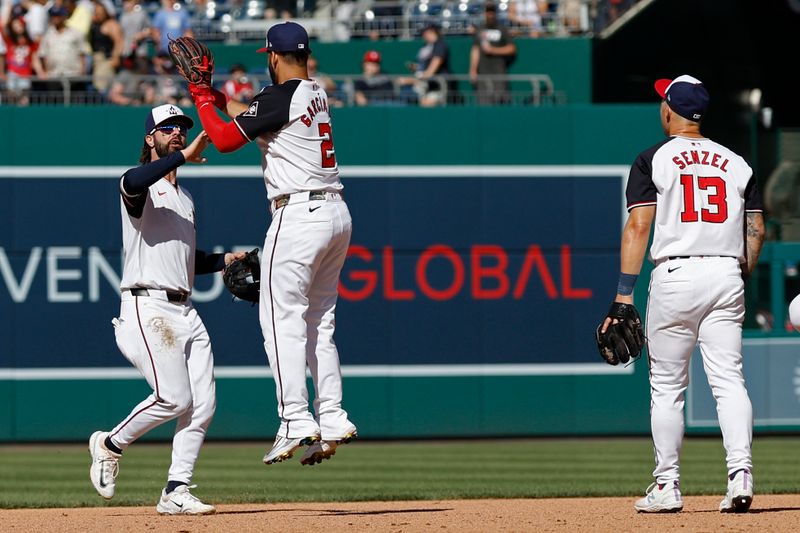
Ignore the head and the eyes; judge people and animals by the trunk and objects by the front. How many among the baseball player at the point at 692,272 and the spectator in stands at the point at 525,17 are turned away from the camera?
1

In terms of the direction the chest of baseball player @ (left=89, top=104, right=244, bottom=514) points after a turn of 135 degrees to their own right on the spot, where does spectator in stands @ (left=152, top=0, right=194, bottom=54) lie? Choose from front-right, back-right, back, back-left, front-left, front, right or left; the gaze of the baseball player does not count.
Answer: right

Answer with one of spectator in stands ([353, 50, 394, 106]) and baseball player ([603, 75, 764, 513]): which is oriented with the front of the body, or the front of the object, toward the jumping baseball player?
the spectator in stands

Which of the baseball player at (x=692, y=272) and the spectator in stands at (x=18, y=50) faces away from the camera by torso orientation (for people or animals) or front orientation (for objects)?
the baseball player

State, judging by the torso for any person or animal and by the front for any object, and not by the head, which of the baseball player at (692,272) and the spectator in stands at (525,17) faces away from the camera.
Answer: the baseball player

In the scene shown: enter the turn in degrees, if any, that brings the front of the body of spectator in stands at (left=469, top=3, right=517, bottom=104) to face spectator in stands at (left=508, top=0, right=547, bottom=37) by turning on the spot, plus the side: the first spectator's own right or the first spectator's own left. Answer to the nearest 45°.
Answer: approximately 180°

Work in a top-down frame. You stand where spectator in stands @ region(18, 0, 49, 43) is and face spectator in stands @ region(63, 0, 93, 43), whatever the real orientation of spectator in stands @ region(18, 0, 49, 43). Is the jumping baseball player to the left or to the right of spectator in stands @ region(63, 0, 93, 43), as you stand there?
right

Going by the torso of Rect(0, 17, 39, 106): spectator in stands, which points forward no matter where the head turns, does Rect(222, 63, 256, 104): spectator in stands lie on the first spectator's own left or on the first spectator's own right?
on the first spectator's own left

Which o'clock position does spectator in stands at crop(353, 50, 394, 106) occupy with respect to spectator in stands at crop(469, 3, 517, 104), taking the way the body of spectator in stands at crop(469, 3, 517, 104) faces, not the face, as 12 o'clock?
spectator in stands at crop(353, 50, 394, 106) is roughly at 2 o'clock from spectator in stands at crop(469, 3, 517, 104).

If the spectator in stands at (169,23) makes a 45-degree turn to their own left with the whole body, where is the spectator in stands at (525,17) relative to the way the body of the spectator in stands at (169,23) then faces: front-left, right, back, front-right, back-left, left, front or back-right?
front-left
